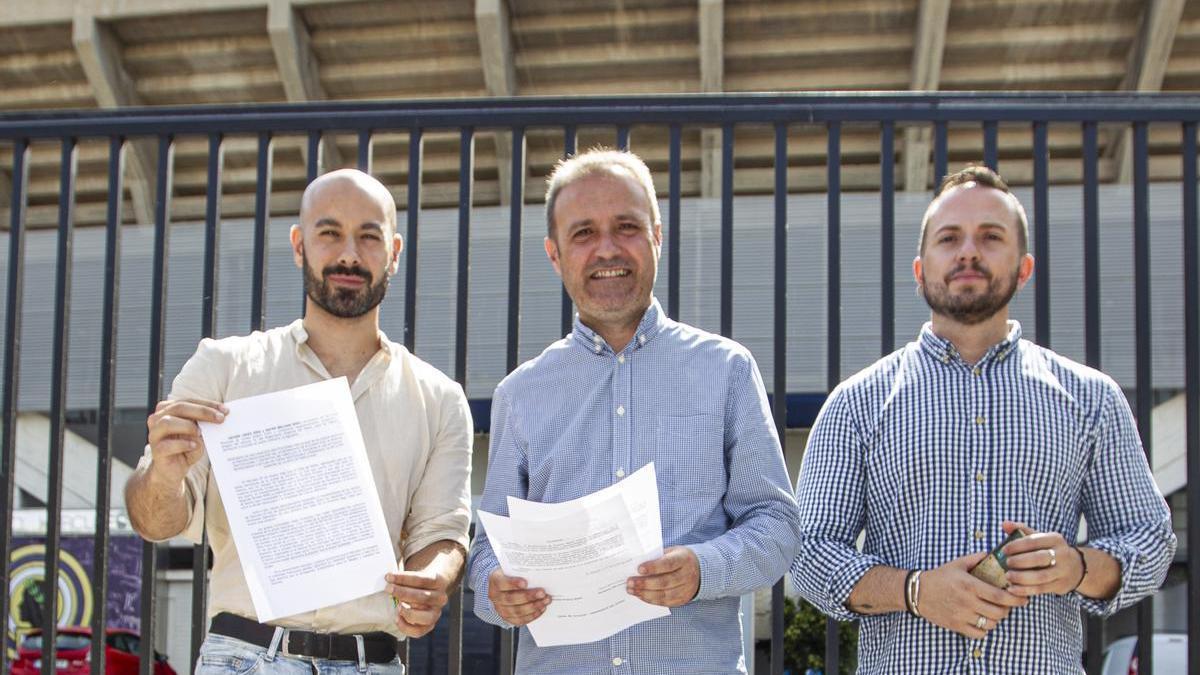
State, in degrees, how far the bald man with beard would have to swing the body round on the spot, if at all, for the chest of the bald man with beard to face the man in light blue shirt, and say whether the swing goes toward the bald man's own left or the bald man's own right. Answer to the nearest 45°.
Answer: approximately 45° to the bald man's own left

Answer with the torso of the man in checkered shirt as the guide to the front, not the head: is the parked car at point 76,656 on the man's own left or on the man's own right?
on the man's own right

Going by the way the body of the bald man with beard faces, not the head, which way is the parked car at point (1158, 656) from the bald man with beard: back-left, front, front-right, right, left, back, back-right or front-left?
back-left

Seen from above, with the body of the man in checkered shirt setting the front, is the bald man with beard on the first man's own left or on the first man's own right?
on the first man's own right

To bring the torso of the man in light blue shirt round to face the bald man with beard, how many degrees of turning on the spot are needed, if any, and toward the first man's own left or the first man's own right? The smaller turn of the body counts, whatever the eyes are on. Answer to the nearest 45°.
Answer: approximately 90° to the first man's own right

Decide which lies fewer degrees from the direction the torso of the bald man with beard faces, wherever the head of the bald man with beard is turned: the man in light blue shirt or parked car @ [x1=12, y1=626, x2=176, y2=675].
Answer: the man in light blue shirt

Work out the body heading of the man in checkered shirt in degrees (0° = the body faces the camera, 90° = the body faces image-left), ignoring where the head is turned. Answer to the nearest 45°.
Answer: approximately 0°

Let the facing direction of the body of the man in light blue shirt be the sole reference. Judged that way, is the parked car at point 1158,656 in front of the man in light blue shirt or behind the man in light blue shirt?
behind

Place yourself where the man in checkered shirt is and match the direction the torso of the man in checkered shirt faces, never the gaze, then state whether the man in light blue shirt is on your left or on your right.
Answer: on your right

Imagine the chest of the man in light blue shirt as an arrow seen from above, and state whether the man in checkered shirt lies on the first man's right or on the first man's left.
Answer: on the first man's left
